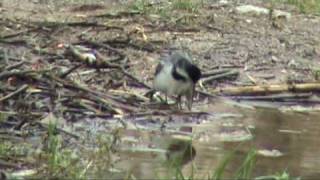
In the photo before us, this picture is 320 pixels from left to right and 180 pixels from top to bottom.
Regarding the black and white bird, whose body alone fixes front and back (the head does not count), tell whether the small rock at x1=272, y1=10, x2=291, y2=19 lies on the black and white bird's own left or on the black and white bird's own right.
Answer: on the black and white bird's own left

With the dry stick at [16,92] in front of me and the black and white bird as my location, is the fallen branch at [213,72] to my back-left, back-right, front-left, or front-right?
back-right

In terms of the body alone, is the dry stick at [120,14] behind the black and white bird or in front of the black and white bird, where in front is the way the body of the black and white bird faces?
behind

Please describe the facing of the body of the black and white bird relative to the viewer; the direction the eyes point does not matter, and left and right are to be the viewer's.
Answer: facing the viewer and to the right of the viewer
